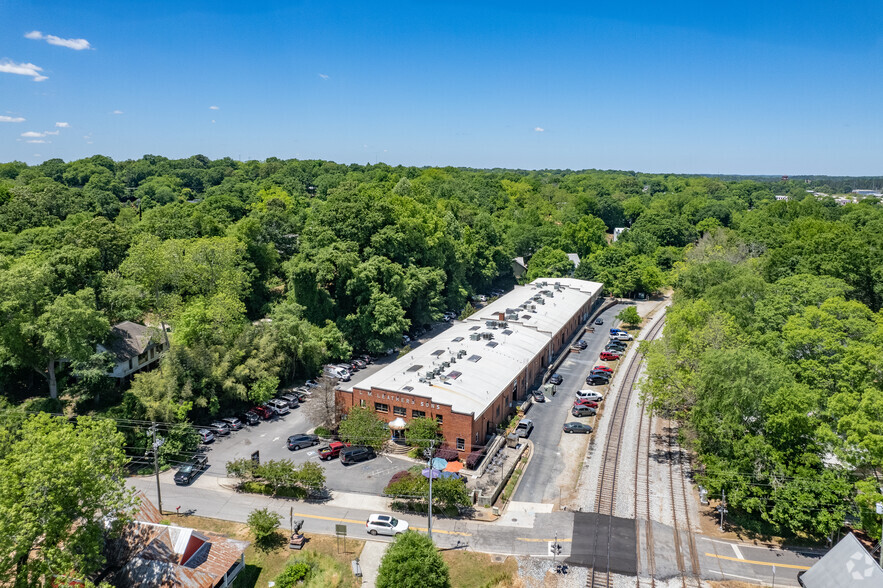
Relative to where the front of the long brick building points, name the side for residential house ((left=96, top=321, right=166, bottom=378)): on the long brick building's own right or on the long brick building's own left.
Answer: on the long brick building's own right

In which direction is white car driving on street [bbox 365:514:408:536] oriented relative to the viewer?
to the viewer's right

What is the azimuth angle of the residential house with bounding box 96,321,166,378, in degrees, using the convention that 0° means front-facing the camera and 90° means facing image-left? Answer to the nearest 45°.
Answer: approximately 315°

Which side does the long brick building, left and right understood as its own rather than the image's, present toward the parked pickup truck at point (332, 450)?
front

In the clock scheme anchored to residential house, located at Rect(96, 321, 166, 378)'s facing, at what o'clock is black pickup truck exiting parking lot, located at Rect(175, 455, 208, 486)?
The black pickup truck exiting parking lot is roughly at 1 o'clock from the residential house.

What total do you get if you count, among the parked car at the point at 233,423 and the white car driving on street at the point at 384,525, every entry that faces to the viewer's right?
1

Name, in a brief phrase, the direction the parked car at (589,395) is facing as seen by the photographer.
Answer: facing to the right of the viewer

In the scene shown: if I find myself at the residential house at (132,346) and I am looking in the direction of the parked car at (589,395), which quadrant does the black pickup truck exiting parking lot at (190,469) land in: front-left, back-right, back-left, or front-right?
front-right

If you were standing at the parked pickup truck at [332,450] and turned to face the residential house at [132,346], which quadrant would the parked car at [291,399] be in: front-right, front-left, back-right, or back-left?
front-right

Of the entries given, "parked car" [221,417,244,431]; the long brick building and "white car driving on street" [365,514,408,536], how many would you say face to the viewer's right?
1

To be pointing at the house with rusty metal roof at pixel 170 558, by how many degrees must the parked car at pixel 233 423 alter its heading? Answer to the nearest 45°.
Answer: approximately 135° to its left

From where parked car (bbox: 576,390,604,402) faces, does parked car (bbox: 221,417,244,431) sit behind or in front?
behind

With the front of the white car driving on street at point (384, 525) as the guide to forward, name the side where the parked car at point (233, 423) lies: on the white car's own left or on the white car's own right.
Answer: on the white car's own left

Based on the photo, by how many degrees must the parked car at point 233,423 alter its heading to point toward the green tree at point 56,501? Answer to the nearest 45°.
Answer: approximately 135° to its left
